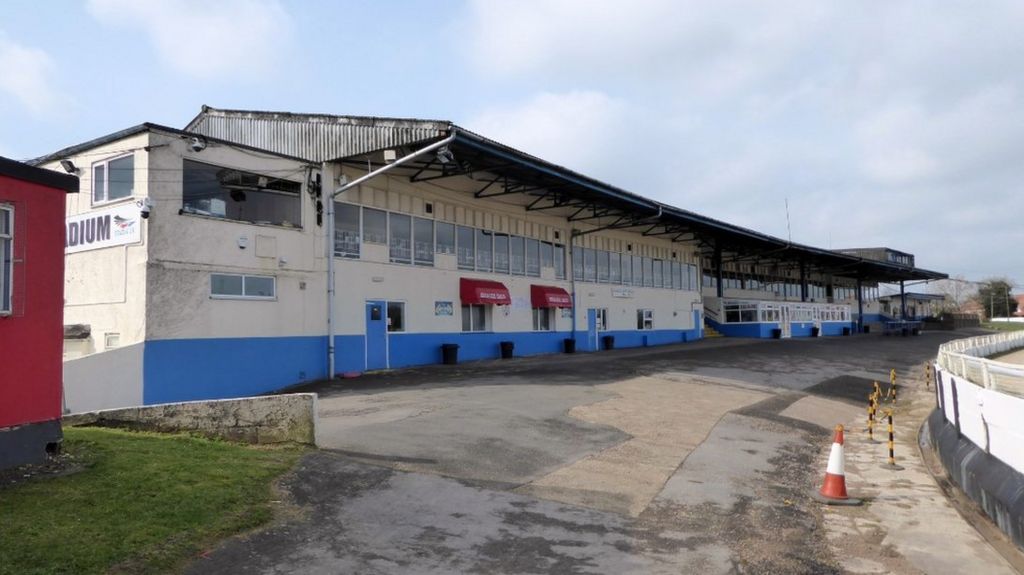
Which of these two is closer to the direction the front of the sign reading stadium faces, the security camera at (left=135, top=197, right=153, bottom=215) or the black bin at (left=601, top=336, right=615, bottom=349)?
the security camera

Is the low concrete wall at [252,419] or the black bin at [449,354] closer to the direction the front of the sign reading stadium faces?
the low concrete wall

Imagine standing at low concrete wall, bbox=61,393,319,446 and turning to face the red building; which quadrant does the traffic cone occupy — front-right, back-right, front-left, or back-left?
back-left

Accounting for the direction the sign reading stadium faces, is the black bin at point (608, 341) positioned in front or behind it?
behind

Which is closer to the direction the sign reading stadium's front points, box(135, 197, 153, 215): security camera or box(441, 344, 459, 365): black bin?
the security camera

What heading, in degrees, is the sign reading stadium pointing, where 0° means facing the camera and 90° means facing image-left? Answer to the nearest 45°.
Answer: approximately 45°

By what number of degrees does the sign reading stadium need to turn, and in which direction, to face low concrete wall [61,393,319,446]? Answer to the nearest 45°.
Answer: approximately 45° to its left

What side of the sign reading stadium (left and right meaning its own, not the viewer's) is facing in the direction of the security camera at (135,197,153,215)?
left

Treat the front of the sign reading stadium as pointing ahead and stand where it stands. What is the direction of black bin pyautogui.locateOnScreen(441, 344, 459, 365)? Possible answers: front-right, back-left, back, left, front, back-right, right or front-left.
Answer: back-left

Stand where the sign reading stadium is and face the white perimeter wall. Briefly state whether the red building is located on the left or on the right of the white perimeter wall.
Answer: right

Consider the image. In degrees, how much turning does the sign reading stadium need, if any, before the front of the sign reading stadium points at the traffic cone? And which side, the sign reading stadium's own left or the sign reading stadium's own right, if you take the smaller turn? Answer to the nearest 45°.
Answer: approximately 90° to the sign reading stadium's own left

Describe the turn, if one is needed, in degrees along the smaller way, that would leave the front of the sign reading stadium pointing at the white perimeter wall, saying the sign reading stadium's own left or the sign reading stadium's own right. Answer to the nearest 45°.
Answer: approximately 90° to the sign reading stadium's own left
